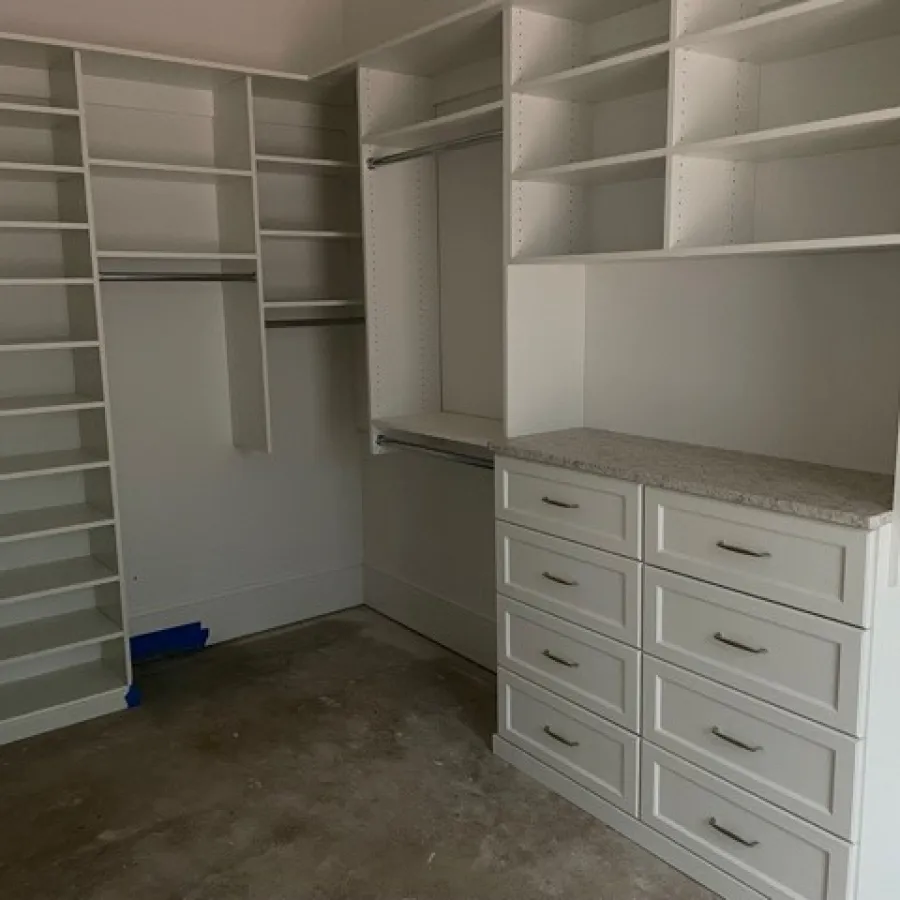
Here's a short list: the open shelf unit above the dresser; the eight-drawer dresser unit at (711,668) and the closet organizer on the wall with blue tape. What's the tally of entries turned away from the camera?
0

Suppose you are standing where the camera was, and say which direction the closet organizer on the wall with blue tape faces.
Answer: facing the viewer and to the right of the viewer

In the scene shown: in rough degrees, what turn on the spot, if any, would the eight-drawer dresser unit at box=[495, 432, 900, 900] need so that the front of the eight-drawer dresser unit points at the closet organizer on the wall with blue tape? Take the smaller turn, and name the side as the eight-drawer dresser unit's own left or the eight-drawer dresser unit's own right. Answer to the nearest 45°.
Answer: approximately 45° to the eight-drawer dresser unit's own right

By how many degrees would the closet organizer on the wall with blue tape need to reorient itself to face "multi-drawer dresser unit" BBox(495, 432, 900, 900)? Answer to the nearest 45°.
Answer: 0° — it already faces it

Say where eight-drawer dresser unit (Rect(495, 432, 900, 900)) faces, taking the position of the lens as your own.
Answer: facing the viewer and to the left of the viewer
